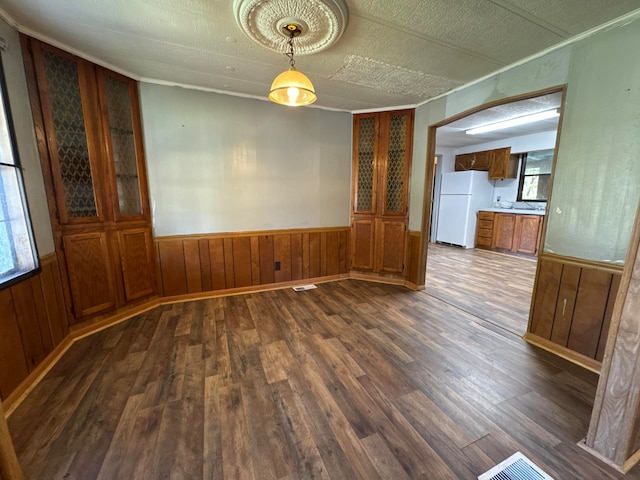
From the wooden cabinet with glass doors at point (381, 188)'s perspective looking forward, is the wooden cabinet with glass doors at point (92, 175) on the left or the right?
on its right

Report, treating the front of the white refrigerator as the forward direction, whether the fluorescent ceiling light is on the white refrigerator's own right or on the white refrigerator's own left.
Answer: on the white refrigerator's own left

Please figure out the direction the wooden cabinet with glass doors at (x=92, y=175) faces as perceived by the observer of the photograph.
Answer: facing the viewer and to the right of the viewer

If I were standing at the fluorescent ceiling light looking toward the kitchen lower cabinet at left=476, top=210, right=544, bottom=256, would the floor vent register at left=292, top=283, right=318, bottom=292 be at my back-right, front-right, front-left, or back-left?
back-left

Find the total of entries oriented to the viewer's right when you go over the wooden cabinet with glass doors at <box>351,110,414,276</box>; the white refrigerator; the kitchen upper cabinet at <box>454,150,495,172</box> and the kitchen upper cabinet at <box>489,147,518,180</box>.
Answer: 0

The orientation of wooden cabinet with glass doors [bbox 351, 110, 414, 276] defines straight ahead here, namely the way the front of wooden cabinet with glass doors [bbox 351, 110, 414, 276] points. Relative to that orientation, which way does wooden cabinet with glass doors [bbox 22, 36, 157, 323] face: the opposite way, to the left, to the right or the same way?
to the left

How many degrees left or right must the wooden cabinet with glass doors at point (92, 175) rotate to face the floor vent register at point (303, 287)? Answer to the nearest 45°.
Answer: approximately 45° to its left

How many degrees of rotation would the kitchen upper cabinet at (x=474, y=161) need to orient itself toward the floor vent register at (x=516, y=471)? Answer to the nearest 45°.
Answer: approximately 45° to its left

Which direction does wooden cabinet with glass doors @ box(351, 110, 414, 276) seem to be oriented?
toward the camera

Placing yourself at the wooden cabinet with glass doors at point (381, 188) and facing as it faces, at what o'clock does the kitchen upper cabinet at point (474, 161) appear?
The kitchen upper cabinet is roughly at 7 o'clock from the wooden cabinet with glass doors.

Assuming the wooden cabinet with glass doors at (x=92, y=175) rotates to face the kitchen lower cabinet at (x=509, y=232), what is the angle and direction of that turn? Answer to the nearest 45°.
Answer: approximately 45° to its left

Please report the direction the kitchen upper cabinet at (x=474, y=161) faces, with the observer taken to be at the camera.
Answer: facing the viewer and to the left of the viewer

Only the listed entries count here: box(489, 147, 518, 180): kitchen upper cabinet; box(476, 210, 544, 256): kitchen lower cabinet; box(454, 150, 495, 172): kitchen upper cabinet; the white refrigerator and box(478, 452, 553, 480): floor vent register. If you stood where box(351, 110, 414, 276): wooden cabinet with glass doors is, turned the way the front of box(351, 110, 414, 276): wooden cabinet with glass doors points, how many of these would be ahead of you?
1

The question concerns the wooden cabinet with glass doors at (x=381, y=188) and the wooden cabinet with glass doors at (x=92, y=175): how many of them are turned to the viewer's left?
0
